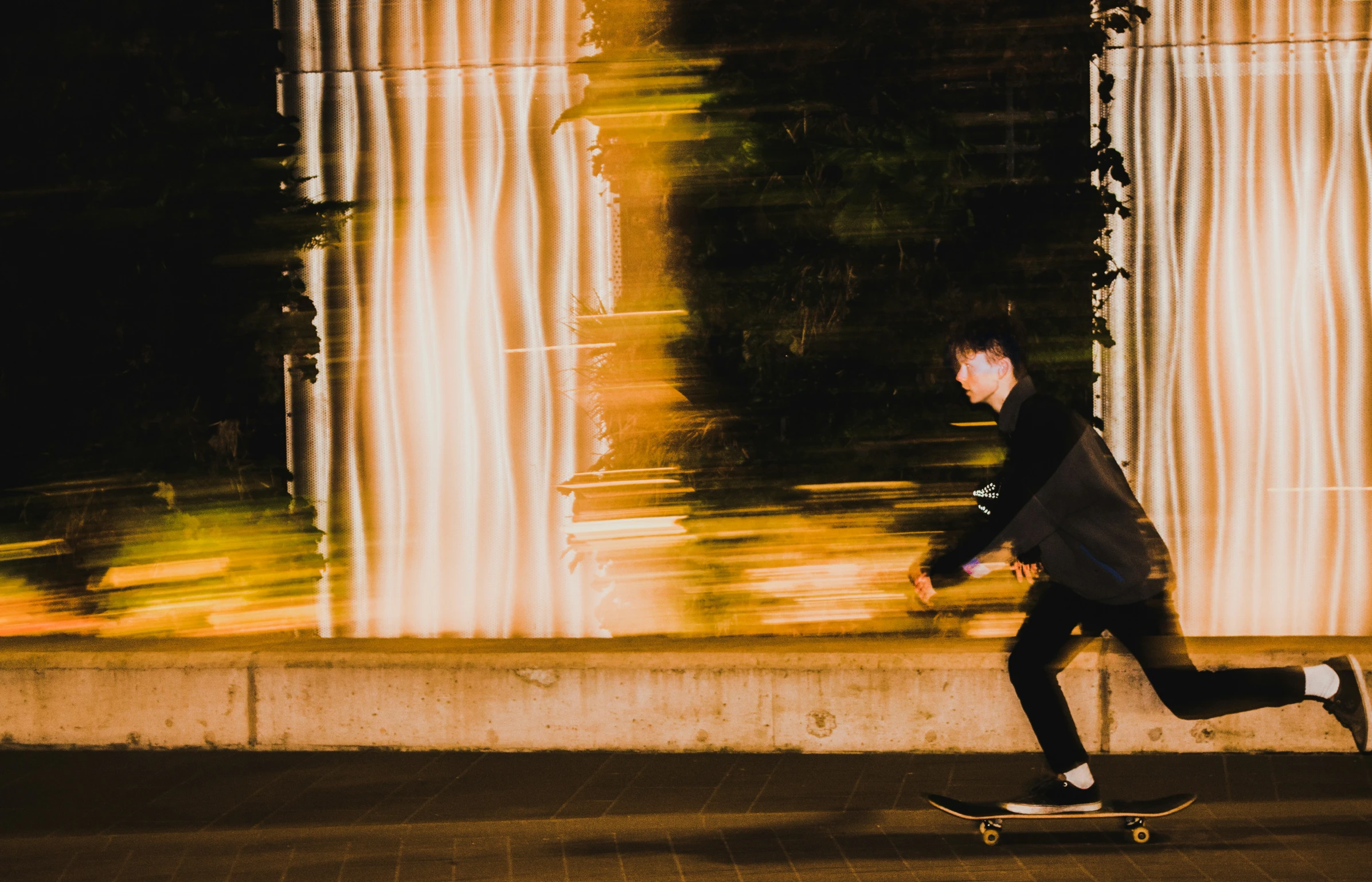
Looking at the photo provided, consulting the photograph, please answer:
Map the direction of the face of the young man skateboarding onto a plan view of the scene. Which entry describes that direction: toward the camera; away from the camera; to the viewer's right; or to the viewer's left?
to the viewer's left

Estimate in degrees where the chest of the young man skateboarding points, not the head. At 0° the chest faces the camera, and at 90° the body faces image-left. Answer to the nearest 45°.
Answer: approximately 90°
